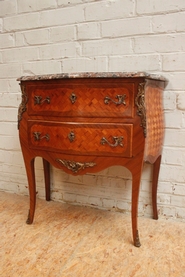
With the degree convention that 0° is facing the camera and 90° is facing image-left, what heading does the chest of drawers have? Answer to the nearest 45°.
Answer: approximately 45°
